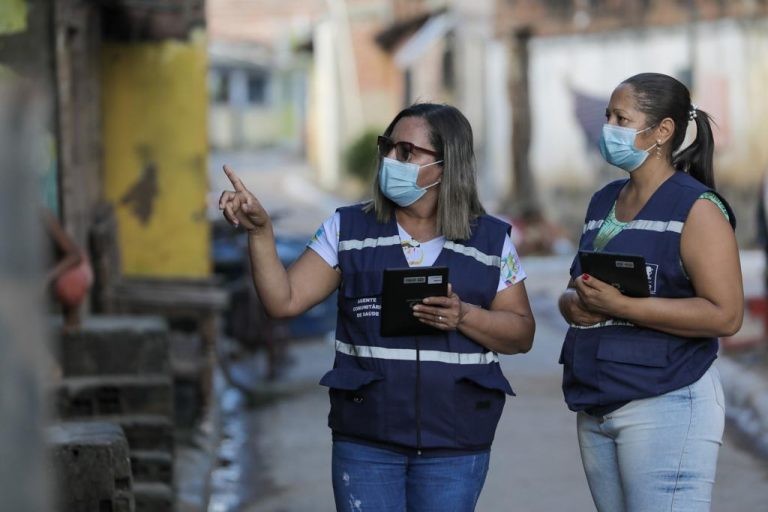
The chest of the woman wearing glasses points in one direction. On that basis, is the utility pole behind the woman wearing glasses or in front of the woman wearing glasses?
behind

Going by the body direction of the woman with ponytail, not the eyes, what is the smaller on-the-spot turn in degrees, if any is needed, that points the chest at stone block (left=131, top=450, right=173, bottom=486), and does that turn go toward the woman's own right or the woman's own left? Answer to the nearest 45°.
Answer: approximately 90° to the woman's own right

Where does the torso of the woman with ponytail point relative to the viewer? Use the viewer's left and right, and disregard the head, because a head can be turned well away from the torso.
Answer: facing the viewer and to the left of the viewer

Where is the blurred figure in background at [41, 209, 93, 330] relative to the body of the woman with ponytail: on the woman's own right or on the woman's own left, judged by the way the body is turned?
on the woman's own right

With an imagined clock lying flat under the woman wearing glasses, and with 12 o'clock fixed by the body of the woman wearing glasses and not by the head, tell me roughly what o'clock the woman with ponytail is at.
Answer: The woman with ponytail is roughly at 9 o'clock from the woman wearing glasses.

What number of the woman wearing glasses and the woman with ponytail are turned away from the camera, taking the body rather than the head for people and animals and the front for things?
0

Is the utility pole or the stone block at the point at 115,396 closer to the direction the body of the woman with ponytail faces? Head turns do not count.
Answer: the stone block

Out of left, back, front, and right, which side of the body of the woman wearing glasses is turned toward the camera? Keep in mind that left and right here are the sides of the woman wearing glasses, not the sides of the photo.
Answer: front

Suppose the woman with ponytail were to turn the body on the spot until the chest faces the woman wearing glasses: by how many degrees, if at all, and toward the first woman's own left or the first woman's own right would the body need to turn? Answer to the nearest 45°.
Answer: approximately 45° to the first woman's own right

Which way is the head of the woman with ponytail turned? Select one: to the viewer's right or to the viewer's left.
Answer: to the viewer's left

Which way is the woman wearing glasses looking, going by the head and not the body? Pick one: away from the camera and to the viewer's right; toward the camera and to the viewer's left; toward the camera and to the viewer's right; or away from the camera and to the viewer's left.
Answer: toward the camera and to the viewer's left
